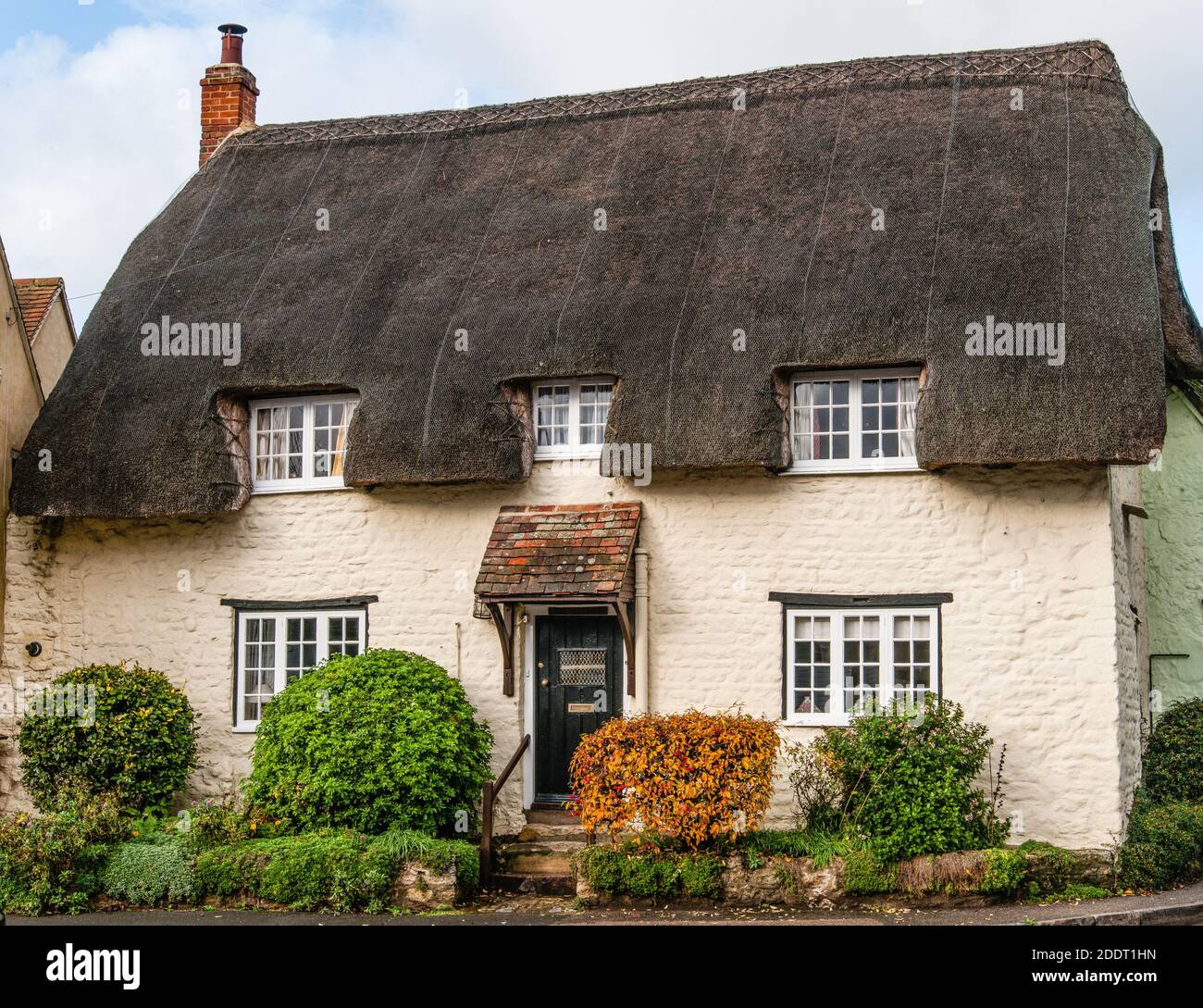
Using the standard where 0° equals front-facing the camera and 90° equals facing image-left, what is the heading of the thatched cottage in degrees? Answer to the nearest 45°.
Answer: approximately 0°

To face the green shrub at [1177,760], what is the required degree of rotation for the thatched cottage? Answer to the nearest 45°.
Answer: approximately 90° to its left

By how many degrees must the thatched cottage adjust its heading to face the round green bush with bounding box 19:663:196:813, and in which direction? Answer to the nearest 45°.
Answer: approximately 90° to its right

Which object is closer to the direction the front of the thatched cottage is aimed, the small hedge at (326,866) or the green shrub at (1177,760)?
the small hedge

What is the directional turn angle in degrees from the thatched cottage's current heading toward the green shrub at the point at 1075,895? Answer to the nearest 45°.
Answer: approximately 45° to its left
